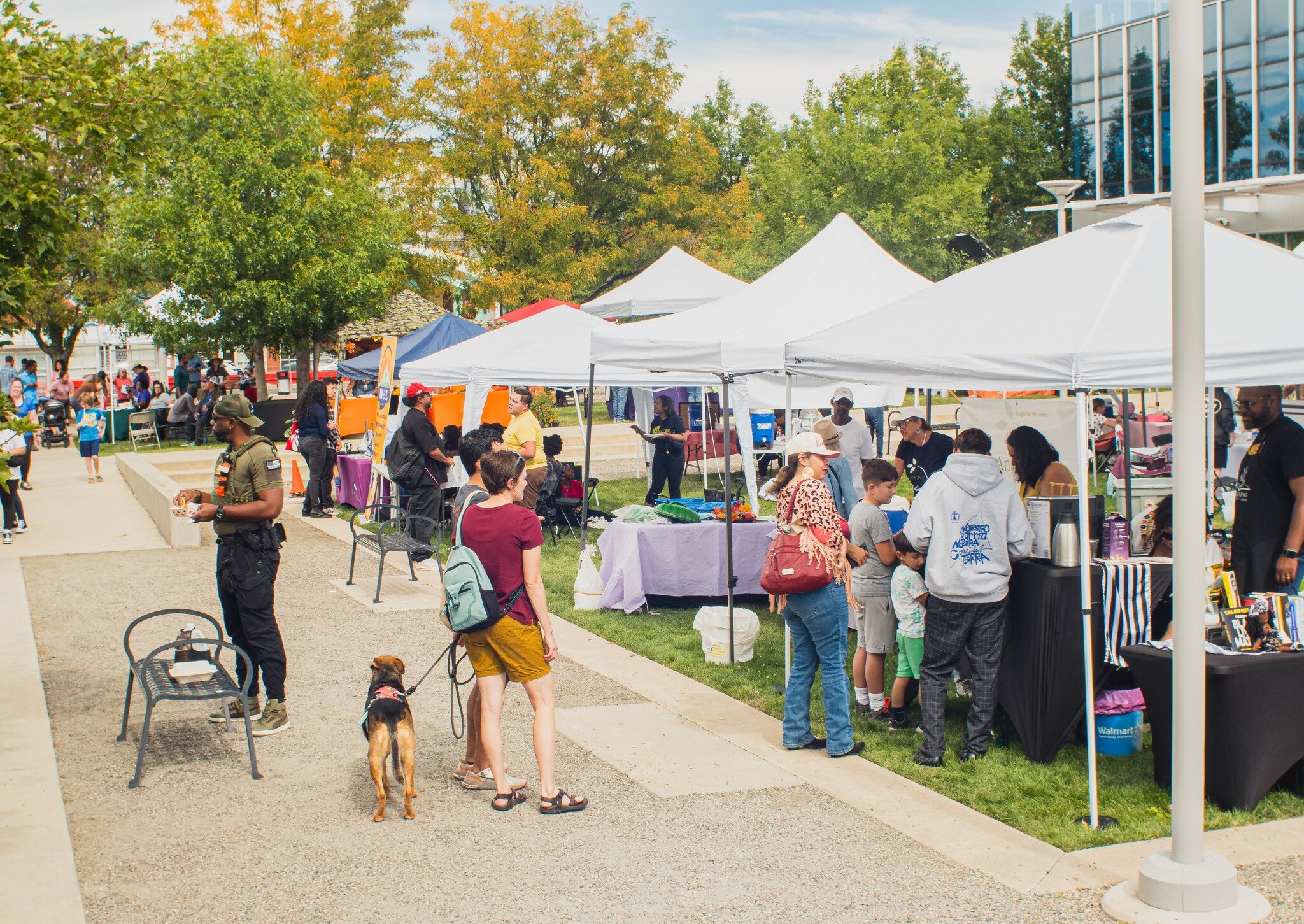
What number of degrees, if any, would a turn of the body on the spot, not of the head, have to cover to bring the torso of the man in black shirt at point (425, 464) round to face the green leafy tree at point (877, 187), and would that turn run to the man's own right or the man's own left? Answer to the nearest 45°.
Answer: approximately 45° to the man's own left

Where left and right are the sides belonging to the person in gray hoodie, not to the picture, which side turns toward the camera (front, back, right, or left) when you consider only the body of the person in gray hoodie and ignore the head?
back

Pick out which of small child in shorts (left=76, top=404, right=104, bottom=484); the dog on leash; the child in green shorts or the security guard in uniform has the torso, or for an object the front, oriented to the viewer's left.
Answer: the security guard in uniform

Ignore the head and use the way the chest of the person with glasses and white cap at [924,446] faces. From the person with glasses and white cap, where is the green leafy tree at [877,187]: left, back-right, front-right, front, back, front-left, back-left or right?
back-right

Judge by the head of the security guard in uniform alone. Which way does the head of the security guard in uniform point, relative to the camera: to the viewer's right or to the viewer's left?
to the viewer's left

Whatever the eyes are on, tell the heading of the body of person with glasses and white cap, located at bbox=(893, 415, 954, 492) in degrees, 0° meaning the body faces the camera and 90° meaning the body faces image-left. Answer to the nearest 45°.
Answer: approximately 45°

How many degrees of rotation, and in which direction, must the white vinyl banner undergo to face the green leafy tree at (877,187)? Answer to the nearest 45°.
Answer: approximately 180°

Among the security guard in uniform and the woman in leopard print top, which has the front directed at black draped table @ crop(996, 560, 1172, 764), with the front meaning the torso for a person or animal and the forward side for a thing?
the woman in leopard print top

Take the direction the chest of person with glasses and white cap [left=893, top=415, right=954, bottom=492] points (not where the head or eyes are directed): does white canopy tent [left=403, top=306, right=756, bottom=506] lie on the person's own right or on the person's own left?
on the person's own right

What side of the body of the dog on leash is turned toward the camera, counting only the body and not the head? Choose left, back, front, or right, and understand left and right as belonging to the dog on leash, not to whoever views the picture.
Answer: back

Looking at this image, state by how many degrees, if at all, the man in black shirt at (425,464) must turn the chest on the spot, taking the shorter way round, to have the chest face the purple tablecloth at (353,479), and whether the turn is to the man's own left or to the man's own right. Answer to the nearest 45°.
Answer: approximately 90° to the man's own left
